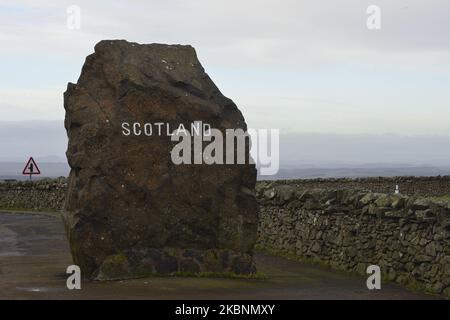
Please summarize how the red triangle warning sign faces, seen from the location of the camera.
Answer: facing the viewer

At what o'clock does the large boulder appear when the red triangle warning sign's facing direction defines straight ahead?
The large boulder is roughly at 12 o'clock from the red triangle warning sign.

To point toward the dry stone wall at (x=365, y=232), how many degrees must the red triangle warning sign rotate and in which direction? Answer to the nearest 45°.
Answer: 0° — it already faces it
